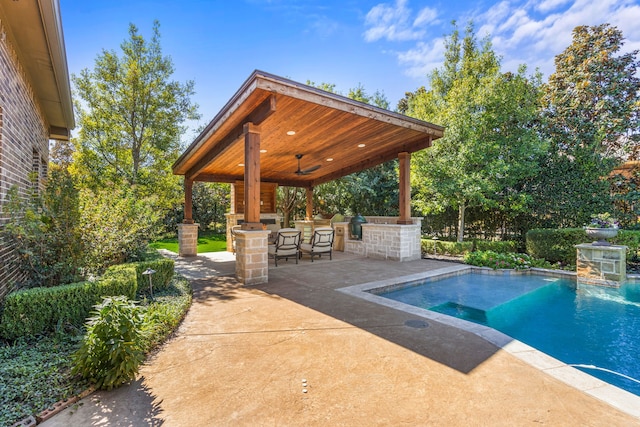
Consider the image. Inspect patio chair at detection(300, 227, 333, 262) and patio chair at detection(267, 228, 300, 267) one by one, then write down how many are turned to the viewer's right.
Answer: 0

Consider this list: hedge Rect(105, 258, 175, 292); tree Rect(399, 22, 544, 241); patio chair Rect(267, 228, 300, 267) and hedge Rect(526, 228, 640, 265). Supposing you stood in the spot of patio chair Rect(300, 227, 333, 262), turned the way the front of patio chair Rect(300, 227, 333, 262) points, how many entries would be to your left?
2
